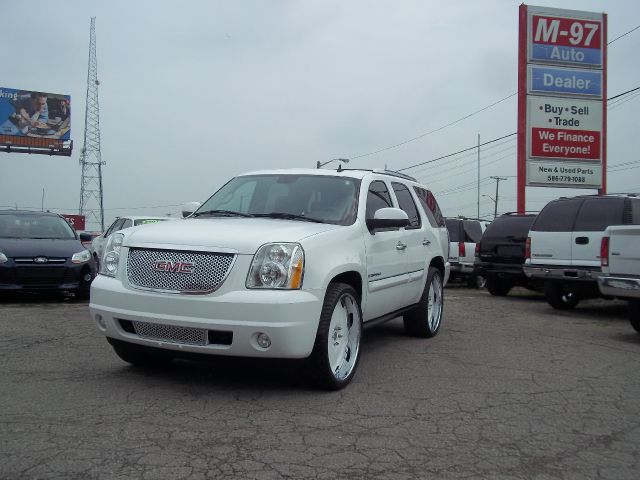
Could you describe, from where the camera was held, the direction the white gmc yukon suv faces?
facing the viewer and to the left of the viewer

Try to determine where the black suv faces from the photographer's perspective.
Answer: facing away from the viewer

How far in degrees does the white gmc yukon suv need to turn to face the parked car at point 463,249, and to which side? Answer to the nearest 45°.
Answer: approximately 180°

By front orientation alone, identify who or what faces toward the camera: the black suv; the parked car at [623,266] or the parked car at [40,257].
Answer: the parked car at [40,257]

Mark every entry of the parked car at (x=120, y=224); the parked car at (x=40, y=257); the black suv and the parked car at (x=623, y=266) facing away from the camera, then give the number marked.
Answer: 2

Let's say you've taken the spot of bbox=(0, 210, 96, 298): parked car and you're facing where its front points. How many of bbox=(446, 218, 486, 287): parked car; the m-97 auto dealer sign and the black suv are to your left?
3

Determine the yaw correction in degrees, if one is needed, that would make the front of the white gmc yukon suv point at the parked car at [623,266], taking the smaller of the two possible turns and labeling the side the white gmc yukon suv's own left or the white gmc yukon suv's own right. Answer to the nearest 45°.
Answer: approximately 180°

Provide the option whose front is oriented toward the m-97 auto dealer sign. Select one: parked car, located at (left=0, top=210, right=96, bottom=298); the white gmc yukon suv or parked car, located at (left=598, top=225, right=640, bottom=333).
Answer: parked car, located at (left=598, top=225, right=640, bottom=333)

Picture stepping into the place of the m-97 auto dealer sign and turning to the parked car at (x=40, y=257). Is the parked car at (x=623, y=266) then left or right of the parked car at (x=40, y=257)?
left

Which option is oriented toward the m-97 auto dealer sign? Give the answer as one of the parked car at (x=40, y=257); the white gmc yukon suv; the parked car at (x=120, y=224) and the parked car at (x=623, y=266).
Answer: the parked car at (x=623, y=266)

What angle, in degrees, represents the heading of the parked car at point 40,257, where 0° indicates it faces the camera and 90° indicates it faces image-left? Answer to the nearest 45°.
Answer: approximately 0°

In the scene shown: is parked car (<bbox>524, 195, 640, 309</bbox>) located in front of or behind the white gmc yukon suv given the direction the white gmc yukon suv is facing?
behind

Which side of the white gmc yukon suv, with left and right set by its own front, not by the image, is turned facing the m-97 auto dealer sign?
back

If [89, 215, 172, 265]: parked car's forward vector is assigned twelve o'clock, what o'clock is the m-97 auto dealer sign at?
The m-97 auto dealer sign is roughly at 8 o'clock from the parked car.

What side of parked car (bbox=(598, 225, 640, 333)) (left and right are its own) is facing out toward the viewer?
back

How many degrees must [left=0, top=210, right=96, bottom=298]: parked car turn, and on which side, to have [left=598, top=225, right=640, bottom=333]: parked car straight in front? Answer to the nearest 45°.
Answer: approximately 45° to its left

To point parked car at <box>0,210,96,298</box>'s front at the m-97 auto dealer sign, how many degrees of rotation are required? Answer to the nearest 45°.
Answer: approximately 90° to its left
